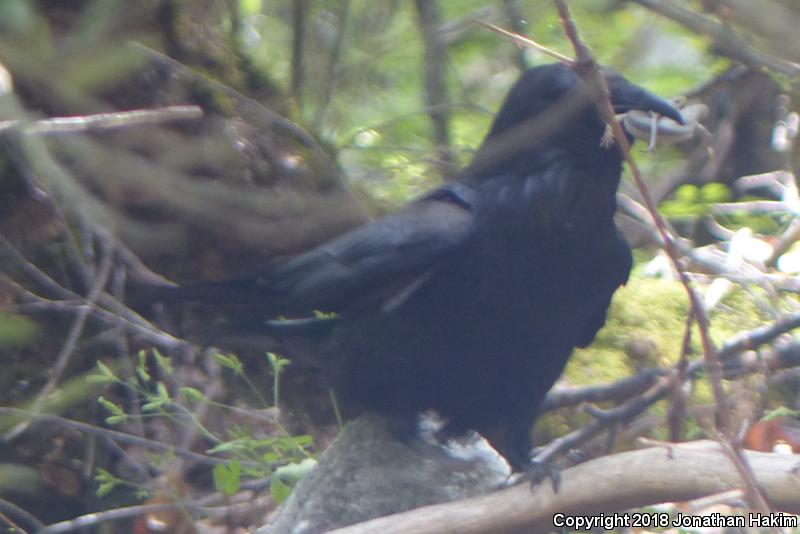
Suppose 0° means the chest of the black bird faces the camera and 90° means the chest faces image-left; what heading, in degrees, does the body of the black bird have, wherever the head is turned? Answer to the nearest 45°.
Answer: approximately 270°
